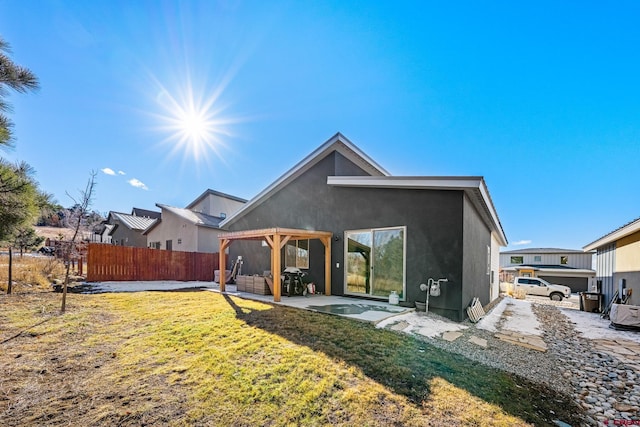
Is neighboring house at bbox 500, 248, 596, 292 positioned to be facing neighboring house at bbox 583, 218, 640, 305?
yes

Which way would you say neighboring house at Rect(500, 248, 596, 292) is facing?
toward the camera

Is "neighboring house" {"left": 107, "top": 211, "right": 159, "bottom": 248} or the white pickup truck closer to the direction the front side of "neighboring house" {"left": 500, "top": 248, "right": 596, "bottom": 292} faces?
the white pickup truck

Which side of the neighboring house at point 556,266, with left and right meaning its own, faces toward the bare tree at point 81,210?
front

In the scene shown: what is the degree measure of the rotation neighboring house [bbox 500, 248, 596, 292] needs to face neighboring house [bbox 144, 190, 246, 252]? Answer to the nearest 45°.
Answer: approximately 45° to its right

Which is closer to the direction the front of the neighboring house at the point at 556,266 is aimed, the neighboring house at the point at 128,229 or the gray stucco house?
the gray stucco house

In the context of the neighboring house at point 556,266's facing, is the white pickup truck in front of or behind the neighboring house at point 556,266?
in front
